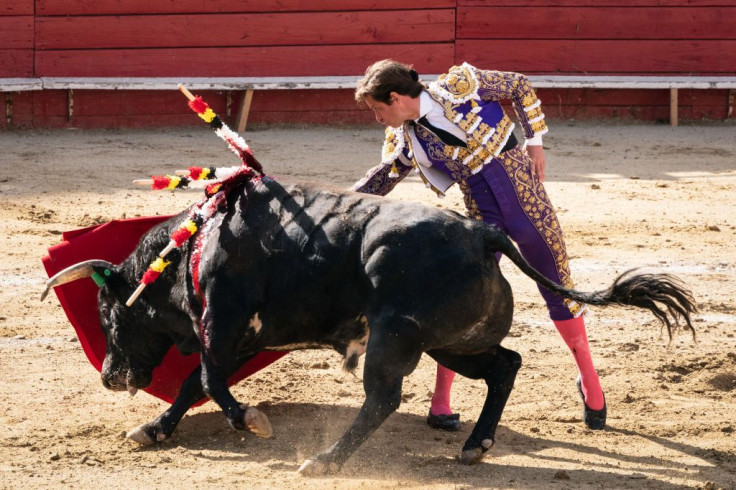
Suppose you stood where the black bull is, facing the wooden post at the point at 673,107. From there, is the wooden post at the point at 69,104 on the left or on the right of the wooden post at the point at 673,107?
left

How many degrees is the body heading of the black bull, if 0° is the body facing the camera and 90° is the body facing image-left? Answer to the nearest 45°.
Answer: approximately 90°

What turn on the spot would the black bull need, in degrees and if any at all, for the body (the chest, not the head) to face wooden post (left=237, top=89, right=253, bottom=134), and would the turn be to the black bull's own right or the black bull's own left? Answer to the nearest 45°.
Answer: approximately 90° to the black bull's own right

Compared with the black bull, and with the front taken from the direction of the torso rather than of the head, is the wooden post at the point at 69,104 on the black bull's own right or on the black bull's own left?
on the black bull's own right

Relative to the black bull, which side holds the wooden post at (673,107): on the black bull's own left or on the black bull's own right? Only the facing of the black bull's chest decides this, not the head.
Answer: on the black bull's own right

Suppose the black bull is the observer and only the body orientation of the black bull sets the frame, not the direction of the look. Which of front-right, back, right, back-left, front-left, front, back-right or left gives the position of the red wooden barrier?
right
